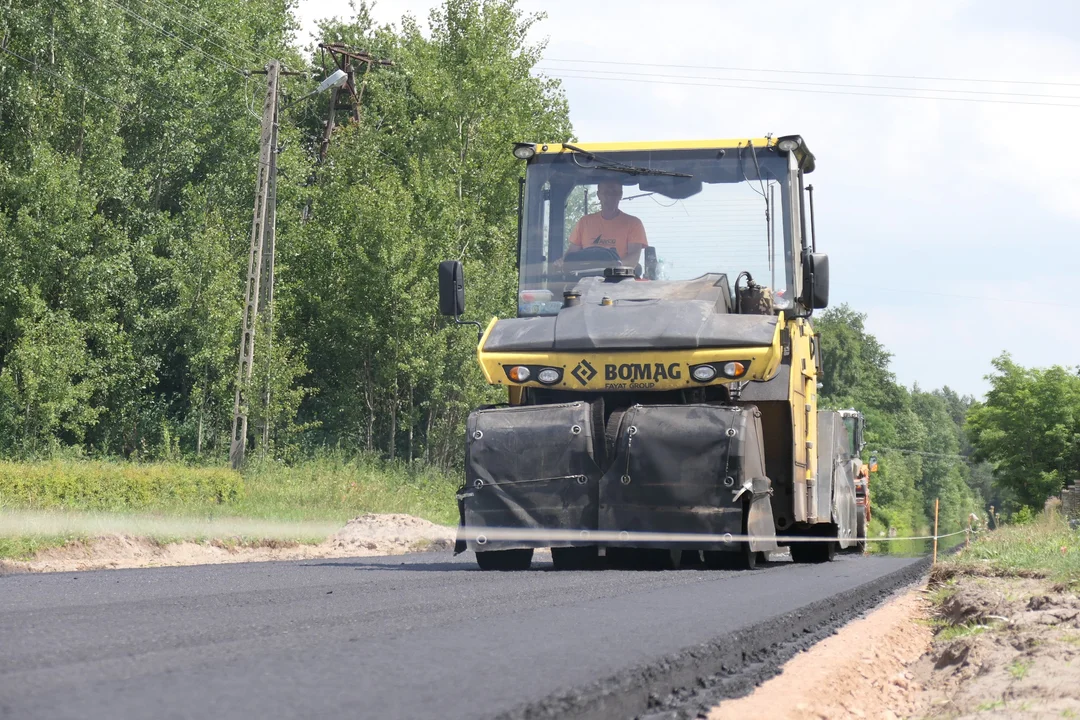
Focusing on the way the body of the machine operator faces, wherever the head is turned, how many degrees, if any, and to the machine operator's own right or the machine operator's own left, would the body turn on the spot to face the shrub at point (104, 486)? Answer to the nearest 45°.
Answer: approximately 135° to the machine operator's own right

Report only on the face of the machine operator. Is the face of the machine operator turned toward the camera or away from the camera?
toward the camera

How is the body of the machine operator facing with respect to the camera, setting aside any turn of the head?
toward the camera

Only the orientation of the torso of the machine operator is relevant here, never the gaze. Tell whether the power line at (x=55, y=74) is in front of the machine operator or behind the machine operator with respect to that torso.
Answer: behind

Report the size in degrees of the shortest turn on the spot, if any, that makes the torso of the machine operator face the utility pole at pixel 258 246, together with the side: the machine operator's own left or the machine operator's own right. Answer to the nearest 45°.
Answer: approximately 135° to the machine operator's own right
